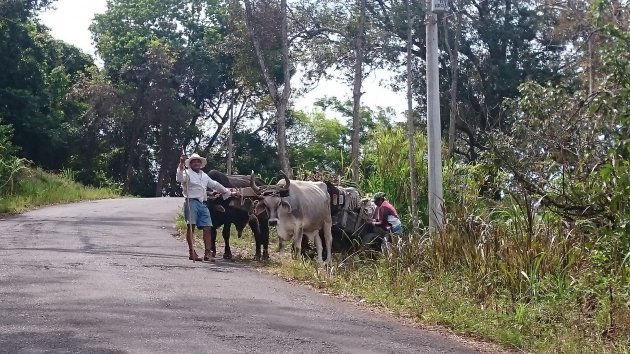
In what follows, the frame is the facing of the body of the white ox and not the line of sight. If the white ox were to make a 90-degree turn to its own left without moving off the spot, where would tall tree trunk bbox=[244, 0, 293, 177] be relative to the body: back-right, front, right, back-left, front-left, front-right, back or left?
back-left

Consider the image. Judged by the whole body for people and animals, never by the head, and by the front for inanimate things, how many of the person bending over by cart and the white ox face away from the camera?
0

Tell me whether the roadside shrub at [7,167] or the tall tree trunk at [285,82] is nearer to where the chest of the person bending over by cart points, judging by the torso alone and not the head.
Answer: the roadside shrub

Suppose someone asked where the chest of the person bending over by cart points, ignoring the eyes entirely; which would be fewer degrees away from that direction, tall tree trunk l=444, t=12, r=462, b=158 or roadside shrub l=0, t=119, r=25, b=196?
the roadside shrub

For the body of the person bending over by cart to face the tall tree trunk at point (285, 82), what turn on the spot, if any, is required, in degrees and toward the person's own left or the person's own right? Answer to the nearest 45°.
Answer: approximately 90° to the person's own right

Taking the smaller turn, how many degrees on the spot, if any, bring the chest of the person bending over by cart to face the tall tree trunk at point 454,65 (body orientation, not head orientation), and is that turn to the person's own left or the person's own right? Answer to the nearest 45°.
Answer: approximately 90° to the person's own right

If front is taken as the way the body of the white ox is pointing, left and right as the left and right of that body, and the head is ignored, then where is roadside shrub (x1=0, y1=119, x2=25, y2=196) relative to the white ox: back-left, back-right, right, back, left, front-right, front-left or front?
right

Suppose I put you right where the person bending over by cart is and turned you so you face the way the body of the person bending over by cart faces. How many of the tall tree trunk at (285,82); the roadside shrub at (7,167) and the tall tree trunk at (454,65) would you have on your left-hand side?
0

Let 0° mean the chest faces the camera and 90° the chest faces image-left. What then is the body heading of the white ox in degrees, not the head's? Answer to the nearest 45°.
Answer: approximately 45°

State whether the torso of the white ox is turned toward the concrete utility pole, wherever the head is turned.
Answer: no

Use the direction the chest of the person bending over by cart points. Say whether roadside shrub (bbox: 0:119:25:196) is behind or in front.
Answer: in front

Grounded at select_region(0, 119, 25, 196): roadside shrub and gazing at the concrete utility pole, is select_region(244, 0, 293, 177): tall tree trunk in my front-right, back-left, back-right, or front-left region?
front-left

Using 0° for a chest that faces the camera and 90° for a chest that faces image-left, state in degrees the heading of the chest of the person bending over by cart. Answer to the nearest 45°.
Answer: approximately 90°

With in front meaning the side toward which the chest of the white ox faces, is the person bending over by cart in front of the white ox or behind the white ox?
behind
